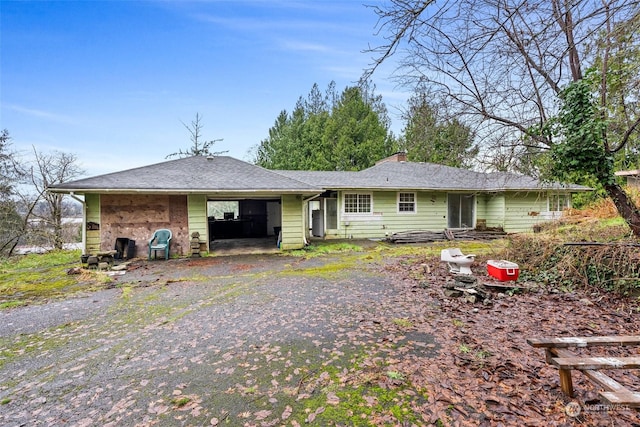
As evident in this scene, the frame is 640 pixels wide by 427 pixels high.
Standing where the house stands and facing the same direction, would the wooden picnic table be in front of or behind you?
in front

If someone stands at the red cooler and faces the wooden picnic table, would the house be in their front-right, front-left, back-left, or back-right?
back-right

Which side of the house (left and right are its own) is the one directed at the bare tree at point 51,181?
right

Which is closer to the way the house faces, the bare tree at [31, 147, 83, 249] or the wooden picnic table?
the wooden picnic table

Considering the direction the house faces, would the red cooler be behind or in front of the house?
in front

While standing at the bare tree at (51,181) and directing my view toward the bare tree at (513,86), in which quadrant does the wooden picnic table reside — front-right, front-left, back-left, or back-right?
front-right

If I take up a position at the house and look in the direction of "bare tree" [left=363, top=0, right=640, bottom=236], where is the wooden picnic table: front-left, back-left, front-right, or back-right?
front-right

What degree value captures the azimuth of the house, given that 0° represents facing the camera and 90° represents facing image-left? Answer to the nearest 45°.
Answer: approximately 0°

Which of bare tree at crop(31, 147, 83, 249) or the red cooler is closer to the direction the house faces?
the red cooler
